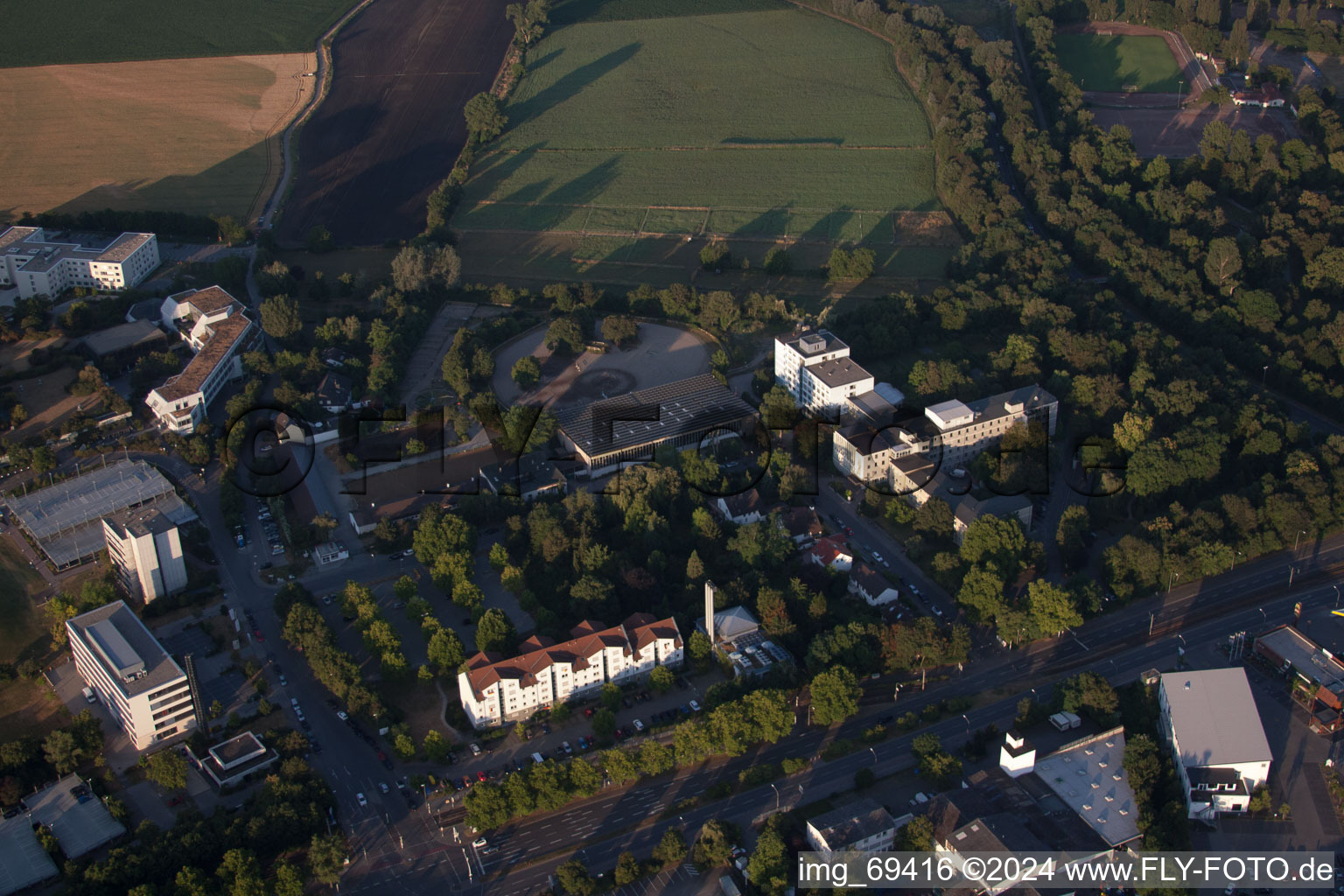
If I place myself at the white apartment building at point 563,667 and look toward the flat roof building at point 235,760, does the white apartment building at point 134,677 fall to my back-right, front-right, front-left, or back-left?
front-right

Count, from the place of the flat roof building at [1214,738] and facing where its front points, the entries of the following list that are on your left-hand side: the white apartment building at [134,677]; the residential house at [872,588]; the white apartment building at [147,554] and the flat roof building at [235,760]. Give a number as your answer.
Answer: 0

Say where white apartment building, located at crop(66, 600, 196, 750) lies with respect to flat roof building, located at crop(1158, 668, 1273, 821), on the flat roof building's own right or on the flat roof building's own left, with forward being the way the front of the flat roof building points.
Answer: on the flat roof building's own right

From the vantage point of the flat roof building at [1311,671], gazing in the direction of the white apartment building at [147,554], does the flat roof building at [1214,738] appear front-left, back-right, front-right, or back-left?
front-left

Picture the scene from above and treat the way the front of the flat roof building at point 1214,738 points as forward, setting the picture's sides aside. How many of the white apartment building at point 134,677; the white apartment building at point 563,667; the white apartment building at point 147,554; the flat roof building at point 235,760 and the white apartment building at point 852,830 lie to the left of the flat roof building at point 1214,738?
0

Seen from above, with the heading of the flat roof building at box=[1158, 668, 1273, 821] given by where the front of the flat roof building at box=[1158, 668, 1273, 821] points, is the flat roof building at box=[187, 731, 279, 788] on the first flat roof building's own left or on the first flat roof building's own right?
on the first flat roof building's own right

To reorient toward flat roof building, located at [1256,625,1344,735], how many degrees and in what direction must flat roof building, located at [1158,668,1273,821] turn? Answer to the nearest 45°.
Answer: approximately 180°

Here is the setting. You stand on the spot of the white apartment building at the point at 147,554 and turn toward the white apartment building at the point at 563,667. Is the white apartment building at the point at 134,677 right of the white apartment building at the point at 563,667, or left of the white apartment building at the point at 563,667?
right

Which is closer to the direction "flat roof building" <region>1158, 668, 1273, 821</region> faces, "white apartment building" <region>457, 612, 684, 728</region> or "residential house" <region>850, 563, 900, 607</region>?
the white apartment building

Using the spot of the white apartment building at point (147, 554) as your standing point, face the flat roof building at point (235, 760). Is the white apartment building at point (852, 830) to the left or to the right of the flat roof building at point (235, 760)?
left

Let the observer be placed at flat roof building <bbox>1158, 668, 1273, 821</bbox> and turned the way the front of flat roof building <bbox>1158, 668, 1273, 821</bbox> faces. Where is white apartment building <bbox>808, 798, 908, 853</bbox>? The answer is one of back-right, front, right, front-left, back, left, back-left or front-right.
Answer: front-right

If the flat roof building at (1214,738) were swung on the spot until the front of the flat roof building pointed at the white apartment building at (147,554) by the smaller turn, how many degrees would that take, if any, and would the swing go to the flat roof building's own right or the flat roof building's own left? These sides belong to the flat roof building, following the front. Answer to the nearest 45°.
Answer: approximately 90° to the flat roof building's own right

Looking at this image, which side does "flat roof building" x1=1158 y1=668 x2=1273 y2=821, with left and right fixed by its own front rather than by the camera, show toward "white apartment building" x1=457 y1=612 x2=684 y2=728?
right

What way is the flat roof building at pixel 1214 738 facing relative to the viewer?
toward the camera

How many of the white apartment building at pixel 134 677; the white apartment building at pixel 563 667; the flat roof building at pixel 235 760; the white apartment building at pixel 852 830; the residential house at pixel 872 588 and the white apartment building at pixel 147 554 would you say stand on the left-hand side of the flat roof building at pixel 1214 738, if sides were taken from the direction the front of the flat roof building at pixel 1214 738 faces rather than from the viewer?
0
